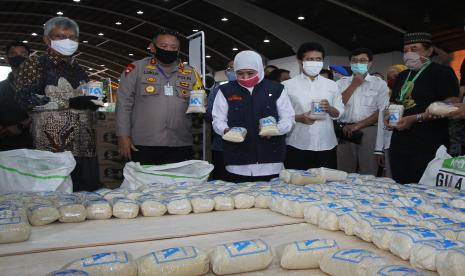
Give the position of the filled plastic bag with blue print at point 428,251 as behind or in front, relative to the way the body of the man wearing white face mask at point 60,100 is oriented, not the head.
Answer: in front

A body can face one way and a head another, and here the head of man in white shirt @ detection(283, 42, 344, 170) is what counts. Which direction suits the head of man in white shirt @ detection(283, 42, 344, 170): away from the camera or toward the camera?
toward the camera

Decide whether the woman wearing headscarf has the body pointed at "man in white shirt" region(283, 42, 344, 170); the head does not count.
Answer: no

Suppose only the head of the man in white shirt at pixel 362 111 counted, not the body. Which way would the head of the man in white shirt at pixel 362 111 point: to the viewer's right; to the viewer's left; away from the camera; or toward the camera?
toward the camera

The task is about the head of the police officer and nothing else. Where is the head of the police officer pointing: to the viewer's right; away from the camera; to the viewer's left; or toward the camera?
toward the camera

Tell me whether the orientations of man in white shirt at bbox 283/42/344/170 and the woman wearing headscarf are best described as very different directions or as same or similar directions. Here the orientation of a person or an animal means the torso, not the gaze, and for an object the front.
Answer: same or similar directions

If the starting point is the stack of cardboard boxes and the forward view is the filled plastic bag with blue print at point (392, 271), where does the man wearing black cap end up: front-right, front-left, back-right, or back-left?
front-left

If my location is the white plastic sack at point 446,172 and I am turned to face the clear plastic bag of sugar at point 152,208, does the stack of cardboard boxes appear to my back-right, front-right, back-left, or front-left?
front-right

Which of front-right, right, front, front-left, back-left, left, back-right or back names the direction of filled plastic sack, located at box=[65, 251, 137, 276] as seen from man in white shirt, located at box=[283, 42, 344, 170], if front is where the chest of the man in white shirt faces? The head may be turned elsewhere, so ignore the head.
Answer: front

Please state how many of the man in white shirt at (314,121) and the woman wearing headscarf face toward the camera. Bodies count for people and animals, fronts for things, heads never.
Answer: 2

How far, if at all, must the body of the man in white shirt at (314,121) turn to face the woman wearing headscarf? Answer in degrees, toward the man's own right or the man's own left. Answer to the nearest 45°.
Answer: approximately 45° to the man's own right

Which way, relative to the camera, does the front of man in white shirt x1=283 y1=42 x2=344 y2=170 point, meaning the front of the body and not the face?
toward the camera

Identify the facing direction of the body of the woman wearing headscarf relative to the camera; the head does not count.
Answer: toward the camera

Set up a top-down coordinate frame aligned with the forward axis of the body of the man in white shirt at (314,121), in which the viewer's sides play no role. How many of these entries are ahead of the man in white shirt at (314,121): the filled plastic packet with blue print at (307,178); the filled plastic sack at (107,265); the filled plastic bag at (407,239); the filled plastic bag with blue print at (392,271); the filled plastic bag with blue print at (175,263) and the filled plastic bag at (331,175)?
6

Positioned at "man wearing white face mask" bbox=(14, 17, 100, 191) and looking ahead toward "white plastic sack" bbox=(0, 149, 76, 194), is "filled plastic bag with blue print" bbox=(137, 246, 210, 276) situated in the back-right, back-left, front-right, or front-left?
front-left

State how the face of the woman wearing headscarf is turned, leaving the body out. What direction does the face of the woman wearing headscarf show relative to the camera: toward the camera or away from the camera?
toward the camera
